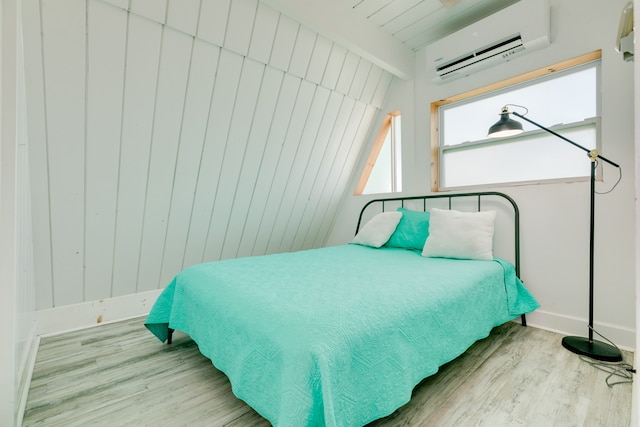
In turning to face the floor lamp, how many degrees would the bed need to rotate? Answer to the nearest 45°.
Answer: approximately 135° to its left

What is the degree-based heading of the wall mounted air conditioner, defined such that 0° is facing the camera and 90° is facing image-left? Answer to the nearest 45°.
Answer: approximately 45°

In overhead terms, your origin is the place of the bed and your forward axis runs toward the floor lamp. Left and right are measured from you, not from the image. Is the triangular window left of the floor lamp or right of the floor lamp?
left

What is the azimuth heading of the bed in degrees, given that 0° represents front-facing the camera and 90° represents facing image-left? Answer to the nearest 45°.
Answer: approximately 45°

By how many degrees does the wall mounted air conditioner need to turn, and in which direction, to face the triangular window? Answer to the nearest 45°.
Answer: approximately 90° to its right

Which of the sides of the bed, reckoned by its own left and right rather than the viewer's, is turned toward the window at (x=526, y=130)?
back
